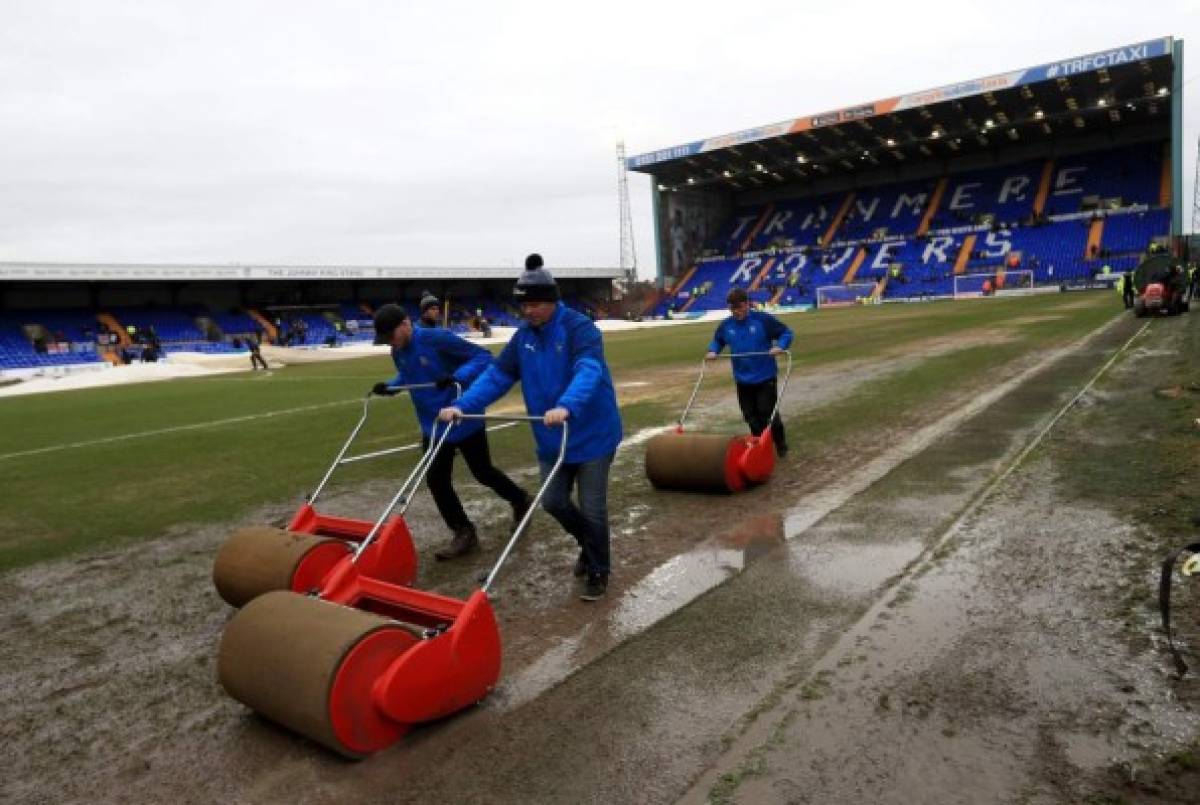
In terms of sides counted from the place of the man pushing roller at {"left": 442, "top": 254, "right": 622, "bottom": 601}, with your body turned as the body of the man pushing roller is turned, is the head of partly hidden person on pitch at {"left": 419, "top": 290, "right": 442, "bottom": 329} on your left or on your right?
on your right

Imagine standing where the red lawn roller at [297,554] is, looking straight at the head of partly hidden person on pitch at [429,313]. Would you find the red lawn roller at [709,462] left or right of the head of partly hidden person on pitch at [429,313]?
right

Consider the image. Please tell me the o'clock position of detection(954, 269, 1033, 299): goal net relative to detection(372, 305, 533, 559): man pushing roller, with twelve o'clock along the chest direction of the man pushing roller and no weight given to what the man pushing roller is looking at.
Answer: The goal net is roughly at 6 o'clock from the man pushing roller.

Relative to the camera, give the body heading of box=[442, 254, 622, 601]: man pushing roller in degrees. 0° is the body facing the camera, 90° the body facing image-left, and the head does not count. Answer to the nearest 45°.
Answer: approximately 45°

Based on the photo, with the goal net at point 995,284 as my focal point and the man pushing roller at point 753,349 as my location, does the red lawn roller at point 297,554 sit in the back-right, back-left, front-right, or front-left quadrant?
back-left

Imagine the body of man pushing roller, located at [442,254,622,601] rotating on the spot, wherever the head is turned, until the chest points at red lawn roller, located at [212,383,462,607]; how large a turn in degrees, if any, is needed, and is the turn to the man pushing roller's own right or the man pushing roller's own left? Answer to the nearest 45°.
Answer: approximately 45° to the man pushing roller's own right

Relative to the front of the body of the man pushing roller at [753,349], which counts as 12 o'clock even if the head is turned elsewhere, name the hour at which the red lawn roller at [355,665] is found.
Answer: The red lawn roller is roughly at 11 o'clock from the man pushing roller.

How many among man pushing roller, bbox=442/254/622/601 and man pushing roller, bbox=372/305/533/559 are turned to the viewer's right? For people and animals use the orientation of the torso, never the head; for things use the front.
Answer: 0

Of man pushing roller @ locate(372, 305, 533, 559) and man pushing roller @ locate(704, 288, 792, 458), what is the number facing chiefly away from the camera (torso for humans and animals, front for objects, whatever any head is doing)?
0

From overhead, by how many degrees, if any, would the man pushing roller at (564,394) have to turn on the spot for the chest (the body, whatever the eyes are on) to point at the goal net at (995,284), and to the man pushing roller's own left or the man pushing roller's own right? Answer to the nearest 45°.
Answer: approximately 180°

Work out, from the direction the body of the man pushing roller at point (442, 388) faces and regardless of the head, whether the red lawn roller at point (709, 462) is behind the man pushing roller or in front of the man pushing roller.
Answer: behind
